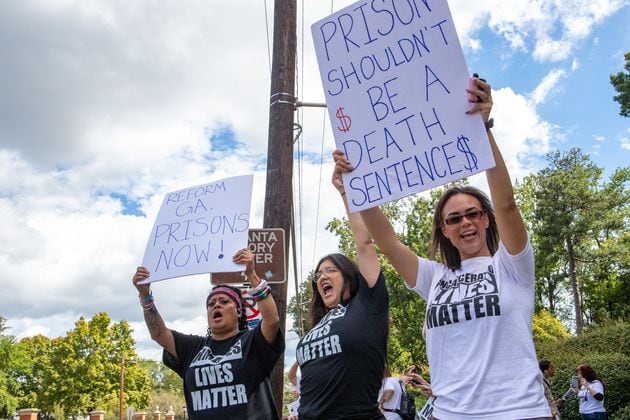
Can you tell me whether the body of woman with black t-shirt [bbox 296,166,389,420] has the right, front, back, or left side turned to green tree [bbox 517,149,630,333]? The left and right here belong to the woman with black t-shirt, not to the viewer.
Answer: back

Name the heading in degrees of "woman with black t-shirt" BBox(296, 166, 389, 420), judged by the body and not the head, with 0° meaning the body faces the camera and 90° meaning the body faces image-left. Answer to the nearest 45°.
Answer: approximately 45°

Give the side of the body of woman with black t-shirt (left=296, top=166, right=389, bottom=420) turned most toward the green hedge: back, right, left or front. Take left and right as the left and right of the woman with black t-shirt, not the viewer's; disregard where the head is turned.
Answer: back

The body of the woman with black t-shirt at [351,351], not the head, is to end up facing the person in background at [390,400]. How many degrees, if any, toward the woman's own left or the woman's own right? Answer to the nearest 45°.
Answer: approximately 135° to the woman's own right

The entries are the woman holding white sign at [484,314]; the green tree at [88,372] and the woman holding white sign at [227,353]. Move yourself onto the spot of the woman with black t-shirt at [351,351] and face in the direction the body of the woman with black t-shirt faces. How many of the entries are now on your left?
1

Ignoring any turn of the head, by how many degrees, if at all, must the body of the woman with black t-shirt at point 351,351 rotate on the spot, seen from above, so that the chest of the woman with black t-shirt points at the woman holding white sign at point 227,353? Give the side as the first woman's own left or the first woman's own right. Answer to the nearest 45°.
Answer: approximately 90° to the first woman's own right

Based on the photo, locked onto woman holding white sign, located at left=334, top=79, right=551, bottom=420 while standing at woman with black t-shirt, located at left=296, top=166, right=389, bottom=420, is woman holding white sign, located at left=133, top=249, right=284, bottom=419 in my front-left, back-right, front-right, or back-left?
back-right

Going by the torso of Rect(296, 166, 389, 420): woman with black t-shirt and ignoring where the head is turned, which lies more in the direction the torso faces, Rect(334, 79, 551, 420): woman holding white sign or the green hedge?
the woman holding white sign
